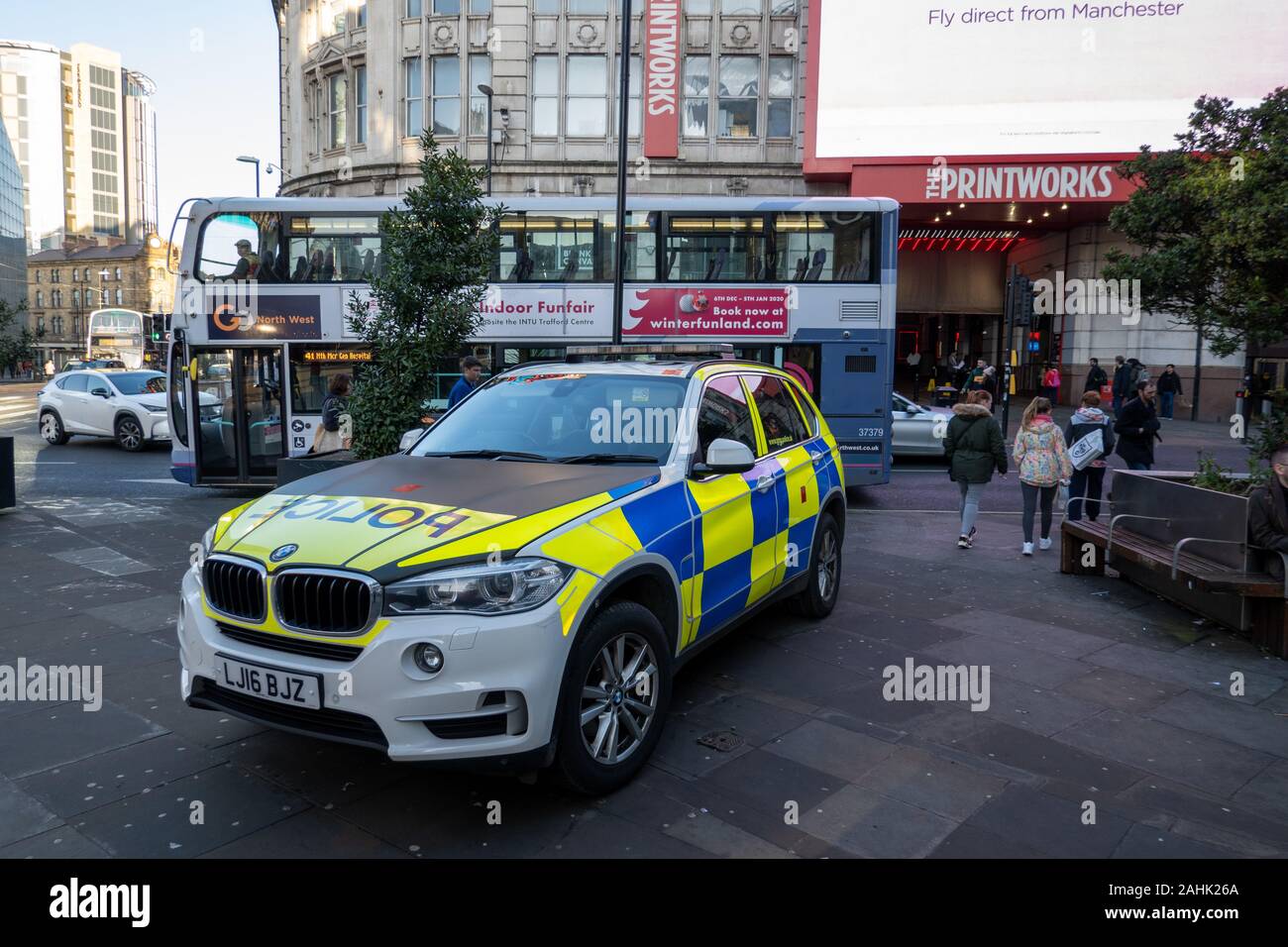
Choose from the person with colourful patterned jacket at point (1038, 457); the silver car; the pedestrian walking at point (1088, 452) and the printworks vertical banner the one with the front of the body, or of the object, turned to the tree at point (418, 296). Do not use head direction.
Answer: the printworks vertical banner

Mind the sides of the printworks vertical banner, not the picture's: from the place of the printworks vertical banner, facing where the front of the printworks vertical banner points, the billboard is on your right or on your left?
on your left

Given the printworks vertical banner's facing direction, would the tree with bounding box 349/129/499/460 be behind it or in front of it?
in front

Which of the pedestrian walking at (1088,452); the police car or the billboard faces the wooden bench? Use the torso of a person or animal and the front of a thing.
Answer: the billboard

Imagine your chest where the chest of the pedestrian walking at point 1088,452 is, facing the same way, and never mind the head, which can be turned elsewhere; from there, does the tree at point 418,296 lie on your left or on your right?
on your left

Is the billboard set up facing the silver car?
yes

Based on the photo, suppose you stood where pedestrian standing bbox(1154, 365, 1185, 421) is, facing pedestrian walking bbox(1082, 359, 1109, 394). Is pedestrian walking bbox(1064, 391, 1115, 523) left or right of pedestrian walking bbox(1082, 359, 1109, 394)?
left

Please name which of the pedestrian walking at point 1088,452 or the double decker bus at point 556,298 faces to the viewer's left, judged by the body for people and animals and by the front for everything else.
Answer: the double decker bus

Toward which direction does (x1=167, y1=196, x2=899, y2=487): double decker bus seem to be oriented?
to the viewer's left

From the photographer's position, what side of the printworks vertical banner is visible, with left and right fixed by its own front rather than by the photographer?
front

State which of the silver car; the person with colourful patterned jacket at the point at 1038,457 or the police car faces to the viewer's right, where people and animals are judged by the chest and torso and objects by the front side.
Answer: the silver car

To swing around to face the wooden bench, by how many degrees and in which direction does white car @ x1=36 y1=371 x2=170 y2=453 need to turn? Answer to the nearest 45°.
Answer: approximately 45° to its right

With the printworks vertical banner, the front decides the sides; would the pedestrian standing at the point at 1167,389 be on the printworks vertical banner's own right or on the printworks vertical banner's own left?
on the printworks vertical banner's own left

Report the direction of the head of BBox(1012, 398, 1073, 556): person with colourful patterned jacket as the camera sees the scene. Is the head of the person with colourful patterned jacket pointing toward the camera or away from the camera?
away from the camera

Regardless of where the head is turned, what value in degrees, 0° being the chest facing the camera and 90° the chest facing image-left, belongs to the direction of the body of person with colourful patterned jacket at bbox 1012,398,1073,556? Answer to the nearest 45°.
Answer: approximately 180°

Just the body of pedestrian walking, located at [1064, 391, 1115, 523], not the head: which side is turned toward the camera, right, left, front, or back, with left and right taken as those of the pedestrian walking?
back

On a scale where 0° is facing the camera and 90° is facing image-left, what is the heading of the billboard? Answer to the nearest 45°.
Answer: approximately 0°
